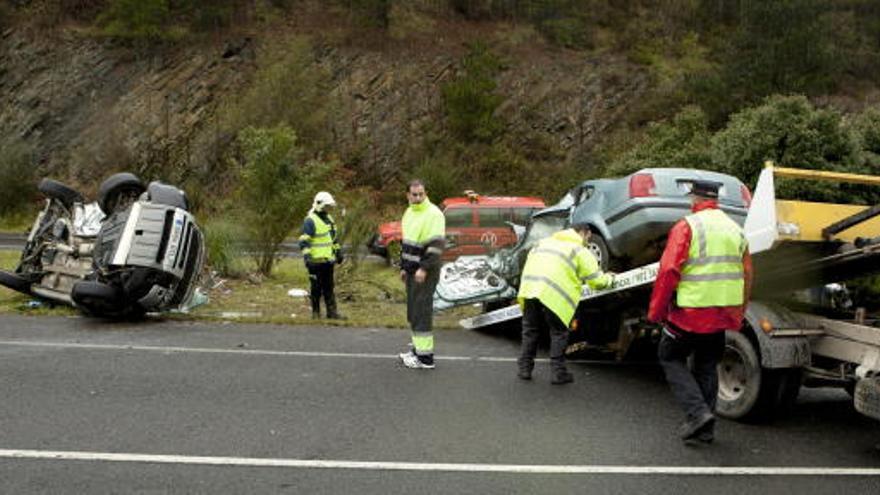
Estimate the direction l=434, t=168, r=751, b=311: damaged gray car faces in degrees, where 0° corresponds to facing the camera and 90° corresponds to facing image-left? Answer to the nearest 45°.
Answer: approximately 135°

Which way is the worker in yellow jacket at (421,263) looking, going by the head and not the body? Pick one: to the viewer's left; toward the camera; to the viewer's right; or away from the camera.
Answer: toward the camera

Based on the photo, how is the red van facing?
to the viewer's left

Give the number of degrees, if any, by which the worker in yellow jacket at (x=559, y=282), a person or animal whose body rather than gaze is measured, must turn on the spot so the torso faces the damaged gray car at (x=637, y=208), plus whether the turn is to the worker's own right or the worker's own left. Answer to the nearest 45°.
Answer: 0° — they already face it

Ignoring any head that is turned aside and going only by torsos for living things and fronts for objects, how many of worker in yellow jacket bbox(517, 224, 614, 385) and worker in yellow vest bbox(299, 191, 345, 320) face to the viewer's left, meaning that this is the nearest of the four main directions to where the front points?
0

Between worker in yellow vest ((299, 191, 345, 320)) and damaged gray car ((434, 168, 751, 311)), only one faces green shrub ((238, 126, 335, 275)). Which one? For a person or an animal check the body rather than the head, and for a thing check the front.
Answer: the damaged gray car

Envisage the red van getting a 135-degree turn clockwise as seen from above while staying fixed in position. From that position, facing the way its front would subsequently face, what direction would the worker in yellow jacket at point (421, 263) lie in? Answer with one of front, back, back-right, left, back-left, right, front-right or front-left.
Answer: back-right

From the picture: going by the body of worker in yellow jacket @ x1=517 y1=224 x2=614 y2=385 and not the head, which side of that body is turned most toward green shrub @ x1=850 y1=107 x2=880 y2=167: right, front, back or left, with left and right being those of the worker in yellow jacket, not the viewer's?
front

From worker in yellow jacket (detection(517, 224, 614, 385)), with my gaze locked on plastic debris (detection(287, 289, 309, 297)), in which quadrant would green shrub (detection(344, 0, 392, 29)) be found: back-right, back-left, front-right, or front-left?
front-right

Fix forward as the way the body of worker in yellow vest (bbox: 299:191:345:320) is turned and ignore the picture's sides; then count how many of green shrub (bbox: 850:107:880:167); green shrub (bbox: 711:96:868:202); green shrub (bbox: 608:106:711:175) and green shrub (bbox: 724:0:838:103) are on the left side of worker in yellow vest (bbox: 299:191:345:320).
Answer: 4

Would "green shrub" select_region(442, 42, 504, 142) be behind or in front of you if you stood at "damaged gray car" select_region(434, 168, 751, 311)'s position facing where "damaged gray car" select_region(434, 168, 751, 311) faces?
in front

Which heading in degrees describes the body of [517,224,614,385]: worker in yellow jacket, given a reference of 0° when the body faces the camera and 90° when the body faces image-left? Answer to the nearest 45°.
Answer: approximately 225°

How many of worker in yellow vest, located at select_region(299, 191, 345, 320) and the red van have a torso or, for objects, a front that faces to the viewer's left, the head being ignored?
1

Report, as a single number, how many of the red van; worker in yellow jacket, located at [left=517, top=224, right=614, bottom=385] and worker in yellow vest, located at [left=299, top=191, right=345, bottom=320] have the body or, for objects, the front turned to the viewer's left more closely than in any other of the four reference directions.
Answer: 1

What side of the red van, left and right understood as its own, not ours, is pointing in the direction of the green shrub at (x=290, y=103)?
right

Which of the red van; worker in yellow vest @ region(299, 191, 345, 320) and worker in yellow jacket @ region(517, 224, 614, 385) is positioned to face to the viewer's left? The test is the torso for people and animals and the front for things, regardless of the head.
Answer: the red van
